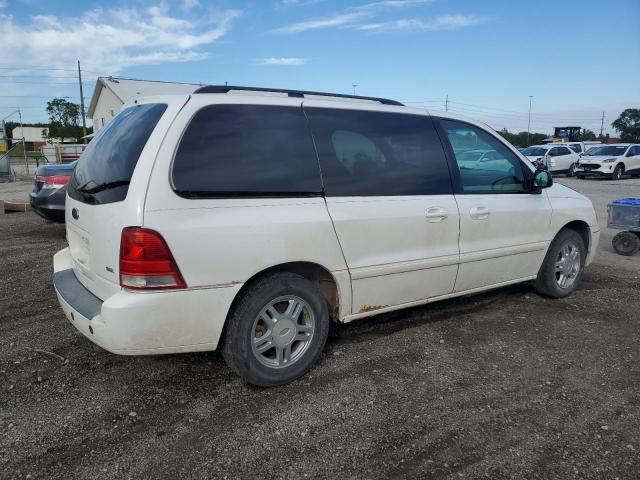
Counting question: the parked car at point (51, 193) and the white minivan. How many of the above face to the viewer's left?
0

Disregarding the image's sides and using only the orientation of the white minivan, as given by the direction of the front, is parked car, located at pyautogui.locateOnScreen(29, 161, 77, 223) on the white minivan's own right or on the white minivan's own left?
on the white minivan's own left

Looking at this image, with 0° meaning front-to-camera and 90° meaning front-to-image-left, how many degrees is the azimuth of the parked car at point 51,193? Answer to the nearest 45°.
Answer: approximately 225°

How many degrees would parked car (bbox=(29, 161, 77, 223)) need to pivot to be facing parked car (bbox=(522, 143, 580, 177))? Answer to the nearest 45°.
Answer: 0° — it already faces it

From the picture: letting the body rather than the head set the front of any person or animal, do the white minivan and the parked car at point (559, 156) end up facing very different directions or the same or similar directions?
very different directions

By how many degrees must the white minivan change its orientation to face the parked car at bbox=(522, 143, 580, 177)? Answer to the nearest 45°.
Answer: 0° — it already faces it

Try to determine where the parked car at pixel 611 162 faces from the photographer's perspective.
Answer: facing the viewer and to the left of the viewer

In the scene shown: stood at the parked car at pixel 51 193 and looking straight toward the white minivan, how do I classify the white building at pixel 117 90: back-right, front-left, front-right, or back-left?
back-left

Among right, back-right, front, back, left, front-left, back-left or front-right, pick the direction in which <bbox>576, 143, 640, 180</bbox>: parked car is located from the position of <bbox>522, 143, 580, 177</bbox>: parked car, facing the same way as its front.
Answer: left

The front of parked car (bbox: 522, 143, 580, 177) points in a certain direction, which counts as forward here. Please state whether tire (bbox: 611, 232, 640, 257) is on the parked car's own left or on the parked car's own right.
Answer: on the parked car's own left

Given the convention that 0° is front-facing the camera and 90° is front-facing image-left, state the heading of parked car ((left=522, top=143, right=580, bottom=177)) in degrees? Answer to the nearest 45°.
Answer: approximately 45°

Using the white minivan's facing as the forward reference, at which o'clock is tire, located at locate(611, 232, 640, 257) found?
The tire is roughly at 12 o'clock from the white minivan.

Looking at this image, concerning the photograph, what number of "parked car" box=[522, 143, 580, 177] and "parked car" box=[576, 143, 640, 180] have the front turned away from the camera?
0
